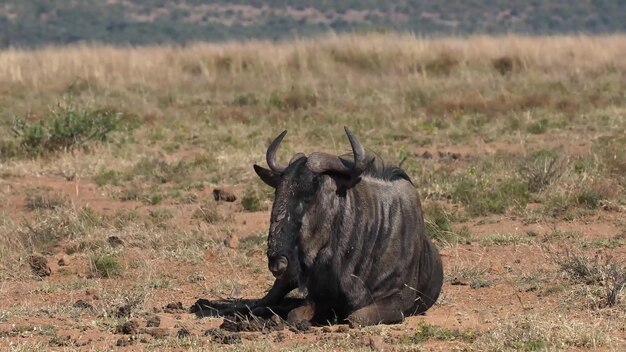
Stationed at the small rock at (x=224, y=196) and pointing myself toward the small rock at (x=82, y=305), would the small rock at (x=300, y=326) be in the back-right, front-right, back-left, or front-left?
front-left

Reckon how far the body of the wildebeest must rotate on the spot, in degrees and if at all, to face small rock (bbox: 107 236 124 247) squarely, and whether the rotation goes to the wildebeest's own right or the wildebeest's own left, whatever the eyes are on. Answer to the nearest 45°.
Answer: approximately 90° to the wildebeest's own right

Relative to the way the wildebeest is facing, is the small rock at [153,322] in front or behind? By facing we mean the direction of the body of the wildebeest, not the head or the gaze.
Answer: in front

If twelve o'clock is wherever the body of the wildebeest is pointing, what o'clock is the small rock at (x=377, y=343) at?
The small rock is roughly at 10 o'clock from the wildebeest.

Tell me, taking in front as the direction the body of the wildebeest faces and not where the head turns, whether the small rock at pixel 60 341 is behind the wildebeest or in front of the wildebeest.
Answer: in front

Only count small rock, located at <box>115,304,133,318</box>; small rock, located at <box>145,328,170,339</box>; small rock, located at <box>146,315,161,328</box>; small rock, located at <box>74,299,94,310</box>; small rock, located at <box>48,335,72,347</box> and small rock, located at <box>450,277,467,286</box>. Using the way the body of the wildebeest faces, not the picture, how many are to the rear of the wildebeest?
1

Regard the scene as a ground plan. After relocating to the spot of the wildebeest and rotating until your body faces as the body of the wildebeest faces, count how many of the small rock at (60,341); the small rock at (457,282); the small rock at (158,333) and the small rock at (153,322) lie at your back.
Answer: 1

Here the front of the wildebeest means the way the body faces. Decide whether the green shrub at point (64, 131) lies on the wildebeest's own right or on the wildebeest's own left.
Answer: on the wildebeest's own right

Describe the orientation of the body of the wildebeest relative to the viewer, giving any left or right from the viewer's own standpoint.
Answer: facing the viewer and to the left of the viewer

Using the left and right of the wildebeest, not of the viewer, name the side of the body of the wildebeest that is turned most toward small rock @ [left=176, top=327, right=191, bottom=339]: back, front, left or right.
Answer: front

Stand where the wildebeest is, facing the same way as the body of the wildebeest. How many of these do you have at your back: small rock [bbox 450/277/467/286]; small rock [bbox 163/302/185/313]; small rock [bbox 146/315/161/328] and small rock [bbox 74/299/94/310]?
1

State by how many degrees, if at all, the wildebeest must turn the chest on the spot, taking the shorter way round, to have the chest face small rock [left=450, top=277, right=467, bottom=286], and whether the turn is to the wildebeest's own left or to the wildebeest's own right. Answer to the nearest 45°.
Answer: approximately 180°
